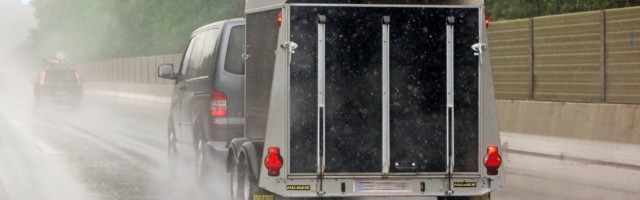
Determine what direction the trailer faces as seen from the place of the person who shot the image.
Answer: facing away from the viewer

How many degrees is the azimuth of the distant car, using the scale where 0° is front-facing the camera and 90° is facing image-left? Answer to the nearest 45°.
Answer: approximately 180°

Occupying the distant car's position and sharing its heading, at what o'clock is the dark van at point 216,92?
The dark van is roughly at 6 o'clock from the distant car.

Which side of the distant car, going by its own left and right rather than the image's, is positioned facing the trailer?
back

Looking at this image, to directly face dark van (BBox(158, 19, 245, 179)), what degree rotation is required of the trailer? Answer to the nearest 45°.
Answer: approximately 45° to its left

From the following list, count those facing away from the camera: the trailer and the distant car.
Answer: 2
